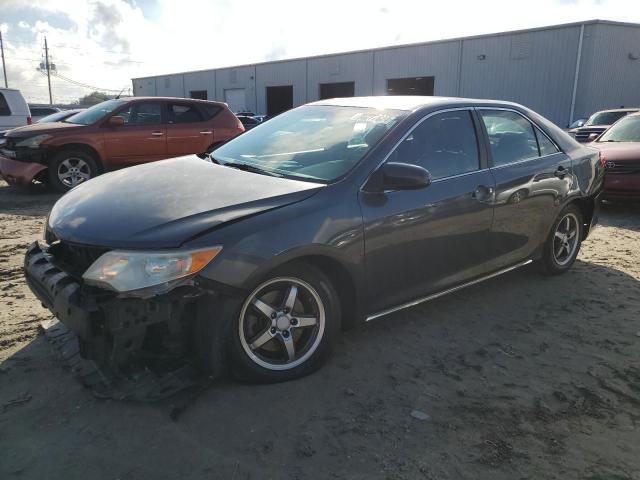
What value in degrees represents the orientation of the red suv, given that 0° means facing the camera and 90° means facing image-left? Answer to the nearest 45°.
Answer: approximately 45°

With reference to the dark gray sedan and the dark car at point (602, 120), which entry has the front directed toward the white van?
the dark car

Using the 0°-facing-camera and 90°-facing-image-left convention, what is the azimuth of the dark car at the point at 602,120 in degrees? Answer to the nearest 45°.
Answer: approximately 45°

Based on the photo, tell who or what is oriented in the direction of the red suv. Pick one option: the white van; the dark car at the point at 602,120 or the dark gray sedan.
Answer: the dark car

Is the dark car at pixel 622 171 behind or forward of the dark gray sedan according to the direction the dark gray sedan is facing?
behind

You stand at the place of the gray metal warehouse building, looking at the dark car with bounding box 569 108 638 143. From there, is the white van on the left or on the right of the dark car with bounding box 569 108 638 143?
right

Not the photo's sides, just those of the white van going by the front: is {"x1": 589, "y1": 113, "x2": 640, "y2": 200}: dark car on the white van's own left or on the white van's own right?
on the white van's own left

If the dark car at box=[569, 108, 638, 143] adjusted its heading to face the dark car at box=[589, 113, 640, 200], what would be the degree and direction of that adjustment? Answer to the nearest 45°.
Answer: approximately 45° to its left

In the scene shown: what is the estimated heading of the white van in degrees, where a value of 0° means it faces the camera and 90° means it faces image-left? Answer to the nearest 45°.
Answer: approximately 90°
